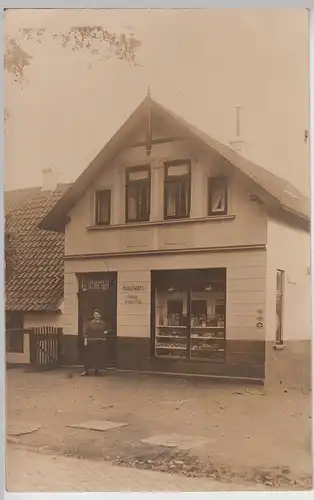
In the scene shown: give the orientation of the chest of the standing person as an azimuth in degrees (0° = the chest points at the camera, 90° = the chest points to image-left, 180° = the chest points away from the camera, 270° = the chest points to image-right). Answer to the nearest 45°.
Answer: approximately 0°
